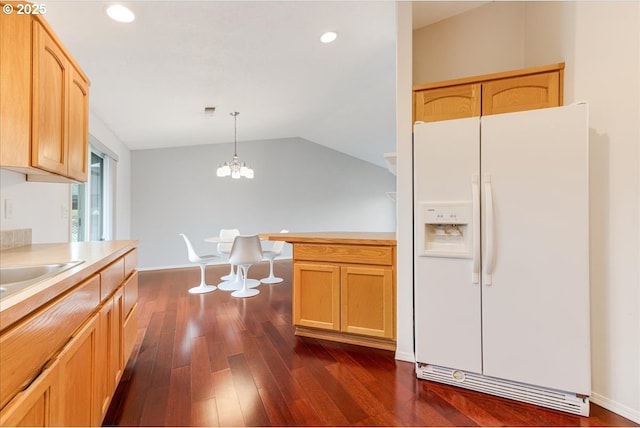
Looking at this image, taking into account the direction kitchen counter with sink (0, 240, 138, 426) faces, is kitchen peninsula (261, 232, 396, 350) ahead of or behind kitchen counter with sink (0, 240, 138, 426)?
ahead

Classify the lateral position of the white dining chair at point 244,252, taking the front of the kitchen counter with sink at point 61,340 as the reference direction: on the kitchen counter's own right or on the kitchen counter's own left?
on the kitchen counter's own left

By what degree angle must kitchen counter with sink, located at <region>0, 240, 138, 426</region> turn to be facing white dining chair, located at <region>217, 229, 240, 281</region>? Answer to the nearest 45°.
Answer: approximately 45° to its left

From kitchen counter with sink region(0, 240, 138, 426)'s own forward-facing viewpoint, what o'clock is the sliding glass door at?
The sliding glass door is roughly at 9 o'clock from the kitchen counter with sink.

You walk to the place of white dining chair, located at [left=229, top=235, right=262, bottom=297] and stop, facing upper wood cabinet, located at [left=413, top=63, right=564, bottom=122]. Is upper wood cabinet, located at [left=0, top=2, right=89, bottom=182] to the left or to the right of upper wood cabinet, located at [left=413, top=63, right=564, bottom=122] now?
right

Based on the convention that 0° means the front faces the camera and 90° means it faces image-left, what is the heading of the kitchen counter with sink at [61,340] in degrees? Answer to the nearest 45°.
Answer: approximately 270°

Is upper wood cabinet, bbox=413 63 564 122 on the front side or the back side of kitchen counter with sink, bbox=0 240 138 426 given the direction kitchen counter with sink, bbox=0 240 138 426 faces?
on the front side

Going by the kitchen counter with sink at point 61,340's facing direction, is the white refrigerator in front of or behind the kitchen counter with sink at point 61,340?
in front
